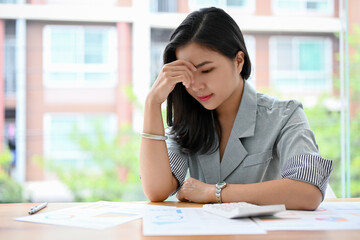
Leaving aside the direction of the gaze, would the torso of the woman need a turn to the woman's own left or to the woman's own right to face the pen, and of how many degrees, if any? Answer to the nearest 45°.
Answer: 0° — they already face it

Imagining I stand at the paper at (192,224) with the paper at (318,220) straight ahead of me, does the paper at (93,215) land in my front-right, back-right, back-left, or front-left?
back-left

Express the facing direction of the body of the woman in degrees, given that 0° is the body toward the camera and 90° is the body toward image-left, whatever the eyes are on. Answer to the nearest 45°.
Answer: approximately 45°

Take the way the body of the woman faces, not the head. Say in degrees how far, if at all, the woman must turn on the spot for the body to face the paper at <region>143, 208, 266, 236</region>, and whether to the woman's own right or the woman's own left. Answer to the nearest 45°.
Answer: approximately 45° to the woman's own left

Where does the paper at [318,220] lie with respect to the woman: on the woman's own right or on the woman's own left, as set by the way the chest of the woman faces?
on the woman's own left

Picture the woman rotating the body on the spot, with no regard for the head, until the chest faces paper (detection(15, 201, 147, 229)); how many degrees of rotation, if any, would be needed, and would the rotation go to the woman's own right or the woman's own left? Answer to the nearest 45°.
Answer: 0° — they already face it
